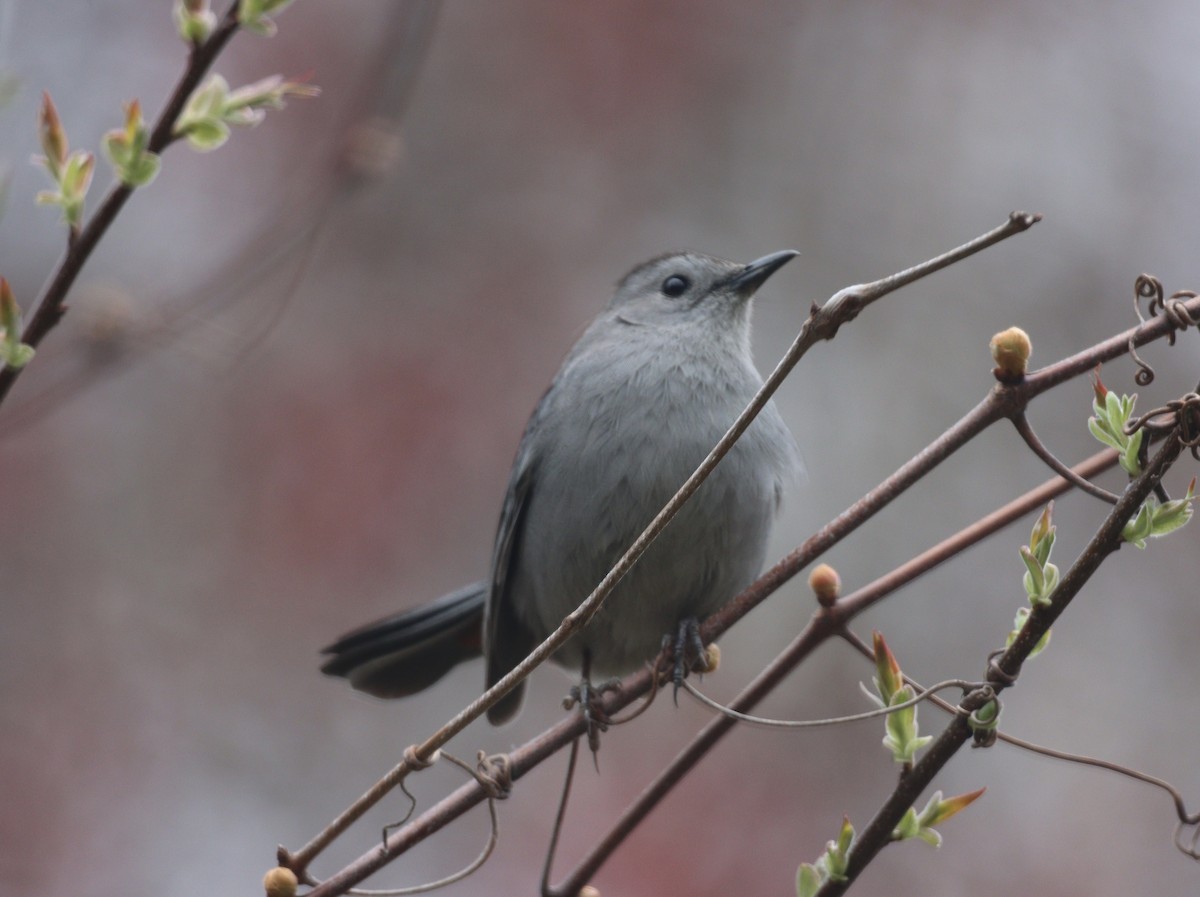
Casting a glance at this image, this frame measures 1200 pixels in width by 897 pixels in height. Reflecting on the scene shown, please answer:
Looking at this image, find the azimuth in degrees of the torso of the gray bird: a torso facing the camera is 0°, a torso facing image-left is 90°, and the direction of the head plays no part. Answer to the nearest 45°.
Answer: approximately 315°

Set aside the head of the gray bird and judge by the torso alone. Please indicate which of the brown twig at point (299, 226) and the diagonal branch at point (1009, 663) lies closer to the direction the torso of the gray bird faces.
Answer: the diagonal branch

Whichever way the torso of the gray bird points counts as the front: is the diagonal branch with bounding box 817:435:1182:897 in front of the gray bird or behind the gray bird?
in front

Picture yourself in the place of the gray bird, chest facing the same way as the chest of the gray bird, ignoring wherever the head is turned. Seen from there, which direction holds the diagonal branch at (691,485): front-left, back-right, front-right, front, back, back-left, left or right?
front-right
